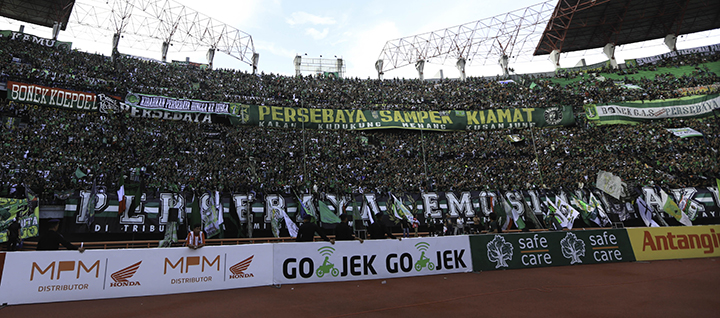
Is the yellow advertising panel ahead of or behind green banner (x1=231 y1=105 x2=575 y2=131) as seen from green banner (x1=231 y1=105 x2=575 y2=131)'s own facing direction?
ahead

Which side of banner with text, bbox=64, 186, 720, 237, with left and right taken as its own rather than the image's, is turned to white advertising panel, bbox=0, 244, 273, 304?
front

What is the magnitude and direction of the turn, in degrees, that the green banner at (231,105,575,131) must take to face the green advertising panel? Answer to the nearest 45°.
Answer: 0° — it already faces it

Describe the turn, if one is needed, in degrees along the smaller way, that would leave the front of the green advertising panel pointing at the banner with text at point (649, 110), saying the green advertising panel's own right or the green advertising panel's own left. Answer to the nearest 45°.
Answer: approximately 180°

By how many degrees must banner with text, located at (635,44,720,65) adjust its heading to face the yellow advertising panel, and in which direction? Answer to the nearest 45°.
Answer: approximately 45° to its left

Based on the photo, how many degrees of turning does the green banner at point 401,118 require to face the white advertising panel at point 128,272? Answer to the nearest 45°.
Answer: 0° — it already faces it

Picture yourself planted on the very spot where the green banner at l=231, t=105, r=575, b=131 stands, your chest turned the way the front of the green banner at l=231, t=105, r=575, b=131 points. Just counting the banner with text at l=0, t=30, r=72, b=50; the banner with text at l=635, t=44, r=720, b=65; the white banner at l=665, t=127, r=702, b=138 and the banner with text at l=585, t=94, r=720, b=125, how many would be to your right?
1

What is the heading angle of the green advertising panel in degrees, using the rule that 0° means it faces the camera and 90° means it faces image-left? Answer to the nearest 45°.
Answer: approximately 0°

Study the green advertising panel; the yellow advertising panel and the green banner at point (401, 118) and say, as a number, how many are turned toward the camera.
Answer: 3

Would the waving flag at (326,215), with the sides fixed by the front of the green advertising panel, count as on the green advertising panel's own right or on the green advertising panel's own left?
on the green advertising panel's own right

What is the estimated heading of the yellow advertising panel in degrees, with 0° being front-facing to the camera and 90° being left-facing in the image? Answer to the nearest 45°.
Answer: approximately 0°

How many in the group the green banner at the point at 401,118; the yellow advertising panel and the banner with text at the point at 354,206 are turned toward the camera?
3
